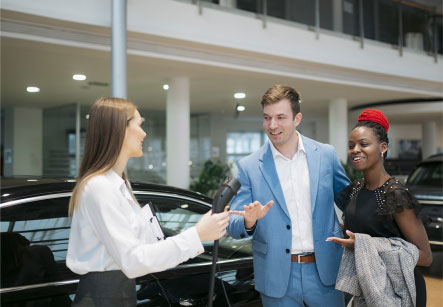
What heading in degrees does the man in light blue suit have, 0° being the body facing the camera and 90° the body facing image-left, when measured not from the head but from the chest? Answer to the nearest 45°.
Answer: approximately 0°

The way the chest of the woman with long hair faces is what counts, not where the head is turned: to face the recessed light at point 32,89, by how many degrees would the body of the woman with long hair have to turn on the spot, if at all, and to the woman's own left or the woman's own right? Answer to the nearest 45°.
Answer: approximately 90° to the woman's own left

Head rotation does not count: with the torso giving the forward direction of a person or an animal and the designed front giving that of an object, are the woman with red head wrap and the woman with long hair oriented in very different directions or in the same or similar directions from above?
very different directions

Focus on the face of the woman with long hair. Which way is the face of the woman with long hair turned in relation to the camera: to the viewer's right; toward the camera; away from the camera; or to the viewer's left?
to the viewer's right

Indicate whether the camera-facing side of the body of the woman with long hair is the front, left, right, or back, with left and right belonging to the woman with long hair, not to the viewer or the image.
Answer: right

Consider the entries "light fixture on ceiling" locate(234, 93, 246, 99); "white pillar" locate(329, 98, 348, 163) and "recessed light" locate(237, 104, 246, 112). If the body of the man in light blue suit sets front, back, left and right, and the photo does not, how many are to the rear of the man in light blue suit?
3

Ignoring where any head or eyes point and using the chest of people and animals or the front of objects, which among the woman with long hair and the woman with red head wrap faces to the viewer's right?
the woman with long hair

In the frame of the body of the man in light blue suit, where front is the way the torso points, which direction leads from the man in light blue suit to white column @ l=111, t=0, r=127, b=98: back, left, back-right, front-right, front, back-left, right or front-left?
back-right
